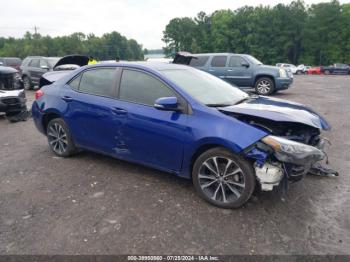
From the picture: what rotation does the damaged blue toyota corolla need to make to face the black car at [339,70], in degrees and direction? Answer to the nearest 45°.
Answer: approximately 90° to its left

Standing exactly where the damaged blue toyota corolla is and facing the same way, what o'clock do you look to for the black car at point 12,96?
The black car is roughly at 6 o'clock from the damaged blue toyota corolla.

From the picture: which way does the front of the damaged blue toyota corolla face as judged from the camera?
facing the viewer and to the right of the viewer
